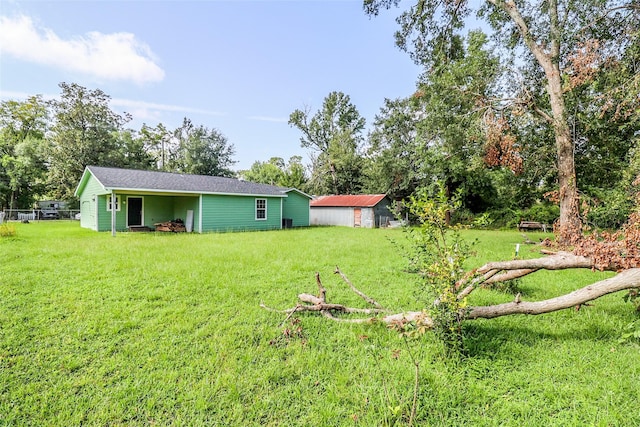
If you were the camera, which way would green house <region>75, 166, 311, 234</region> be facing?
facing the viewer

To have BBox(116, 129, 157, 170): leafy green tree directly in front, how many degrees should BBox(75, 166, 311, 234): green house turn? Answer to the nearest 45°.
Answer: approximately 180°

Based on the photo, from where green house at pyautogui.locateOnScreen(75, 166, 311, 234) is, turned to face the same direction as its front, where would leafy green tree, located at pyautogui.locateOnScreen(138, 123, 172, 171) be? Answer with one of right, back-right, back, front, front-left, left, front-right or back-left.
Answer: back

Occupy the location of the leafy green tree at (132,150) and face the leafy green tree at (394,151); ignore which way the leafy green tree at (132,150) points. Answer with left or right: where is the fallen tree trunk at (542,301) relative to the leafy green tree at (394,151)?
right

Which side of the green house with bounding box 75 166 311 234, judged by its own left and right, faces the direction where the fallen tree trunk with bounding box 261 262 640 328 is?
front

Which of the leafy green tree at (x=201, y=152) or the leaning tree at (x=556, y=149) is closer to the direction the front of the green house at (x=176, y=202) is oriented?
the leaning tree

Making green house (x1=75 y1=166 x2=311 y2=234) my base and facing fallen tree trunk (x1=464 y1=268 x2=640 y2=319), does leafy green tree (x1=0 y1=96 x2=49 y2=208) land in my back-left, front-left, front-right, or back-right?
back-right

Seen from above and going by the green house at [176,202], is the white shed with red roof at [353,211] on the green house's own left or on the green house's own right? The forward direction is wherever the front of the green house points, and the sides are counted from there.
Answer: on the green house's own left

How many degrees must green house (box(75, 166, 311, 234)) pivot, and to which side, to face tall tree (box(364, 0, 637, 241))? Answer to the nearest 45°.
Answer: approximately 45° to its left

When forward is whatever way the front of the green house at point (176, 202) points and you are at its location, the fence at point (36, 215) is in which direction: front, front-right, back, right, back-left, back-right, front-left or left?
back-right

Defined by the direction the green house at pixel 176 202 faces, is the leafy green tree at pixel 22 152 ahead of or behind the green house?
behind

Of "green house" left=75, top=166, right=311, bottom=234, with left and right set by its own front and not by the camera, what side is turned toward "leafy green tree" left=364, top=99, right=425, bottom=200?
left

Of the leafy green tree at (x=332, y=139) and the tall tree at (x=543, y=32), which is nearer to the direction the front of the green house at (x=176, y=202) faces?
the tall tree

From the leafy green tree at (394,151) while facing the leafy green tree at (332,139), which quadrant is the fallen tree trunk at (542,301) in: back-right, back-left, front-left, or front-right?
back-left

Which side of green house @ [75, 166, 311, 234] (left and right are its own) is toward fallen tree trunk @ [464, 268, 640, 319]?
front
